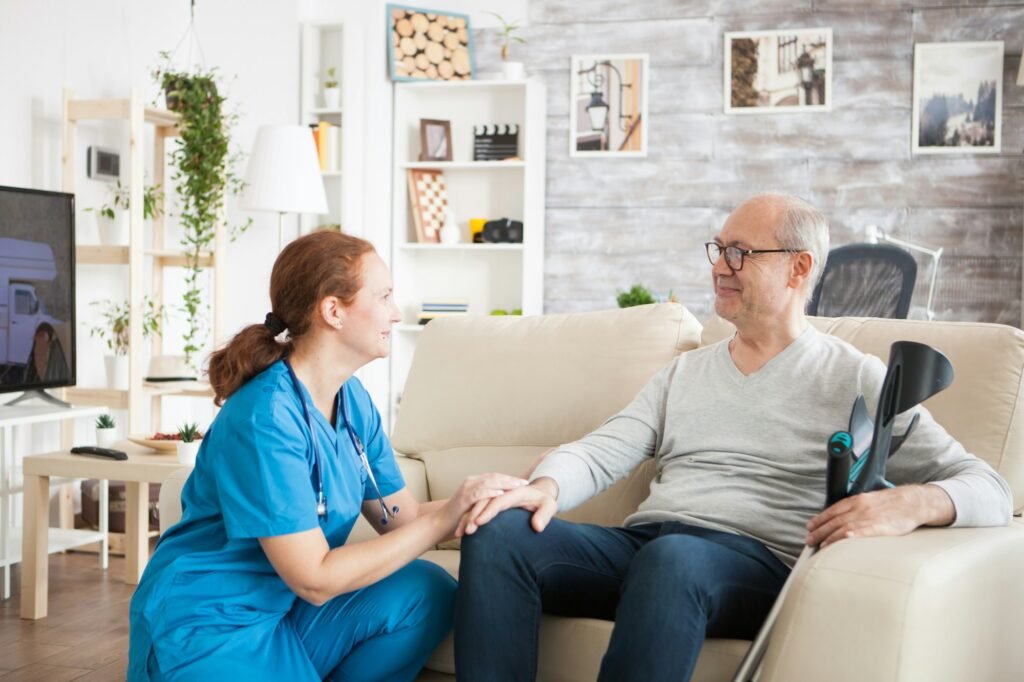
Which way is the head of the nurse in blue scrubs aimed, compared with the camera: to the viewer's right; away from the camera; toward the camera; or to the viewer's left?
to the viewer's right

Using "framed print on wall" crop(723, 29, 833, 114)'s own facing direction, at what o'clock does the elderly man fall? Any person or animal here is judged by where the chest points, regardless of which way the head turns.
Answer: The elderly man is roughly at 12 o'clock from the framed print on wall.

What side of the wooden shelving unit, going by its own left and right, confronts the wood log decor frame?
left

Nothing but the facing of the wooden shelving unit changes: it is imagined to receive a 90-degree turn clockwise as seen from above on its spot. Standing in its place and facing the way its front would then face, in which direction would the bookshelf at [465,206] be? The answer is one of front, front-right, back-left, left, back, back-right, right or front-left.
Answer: back

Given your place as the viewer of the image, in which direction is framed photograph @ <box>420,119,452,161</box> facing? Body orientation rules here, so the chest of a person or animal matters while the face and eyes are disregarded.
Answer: facing the viewer

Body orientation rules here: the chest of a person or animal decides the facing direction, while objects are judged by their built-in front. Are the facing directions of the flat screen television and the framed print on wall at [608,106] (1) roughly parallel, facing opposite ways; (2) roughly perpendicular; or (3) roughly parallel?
roughly perpendicular

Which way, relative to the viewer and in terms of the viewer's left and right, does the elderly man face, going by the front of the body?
facing the viewer and to the left of the viewer

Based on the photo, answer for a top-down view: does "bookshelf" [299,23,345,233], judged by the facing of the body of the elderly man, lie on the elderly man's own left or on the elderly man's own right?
on the elderly man's own right

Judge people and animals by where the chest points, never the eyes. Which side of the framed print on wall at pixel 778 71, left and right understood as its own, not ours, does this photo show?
front

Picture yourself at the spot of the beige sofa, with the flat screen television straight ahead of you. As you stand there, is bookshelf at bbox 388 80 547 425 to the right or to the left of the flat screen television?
right

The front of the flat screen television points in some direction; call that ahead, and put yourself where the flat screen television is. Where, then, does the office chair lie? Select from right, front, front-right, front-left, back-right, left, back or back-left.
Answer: front-left

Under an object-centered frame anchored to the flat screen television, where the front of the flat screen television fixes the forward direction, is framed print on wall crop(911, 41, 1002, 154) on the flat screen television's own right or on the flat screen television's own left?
on the flat screen television's own left

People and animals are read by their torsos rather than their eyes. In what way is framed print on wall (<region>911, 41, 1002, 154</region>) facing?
toward the camera
